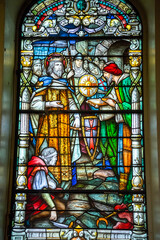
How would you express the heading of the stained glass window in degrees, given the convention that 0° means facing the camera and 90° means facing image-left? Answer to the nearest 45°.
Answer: approximately 0°
